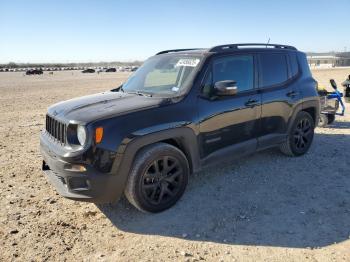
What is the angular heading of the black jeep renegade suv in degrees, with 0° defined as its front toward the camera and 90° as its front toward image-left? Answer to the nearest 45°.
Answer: approximately 45°
